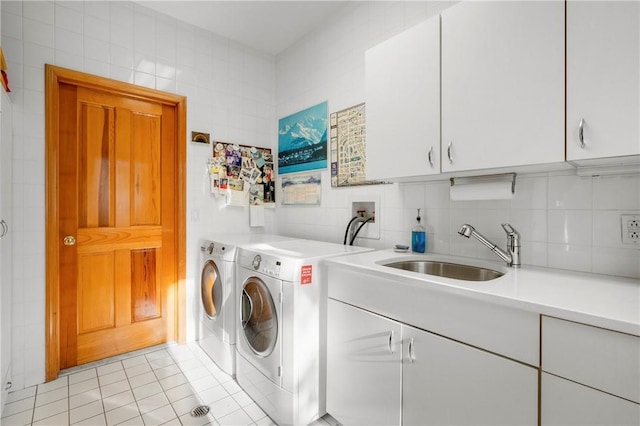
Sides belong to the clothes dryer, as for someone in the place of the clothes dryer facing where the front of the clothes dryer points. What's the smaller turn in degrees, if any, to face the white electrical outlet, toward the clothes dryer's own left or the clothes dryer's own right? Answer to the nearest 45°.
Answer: approximately 90° to the clothes dryer's own left

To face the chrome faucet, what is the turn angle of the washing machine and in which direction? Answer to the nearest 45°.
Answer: approximately 135° to its left

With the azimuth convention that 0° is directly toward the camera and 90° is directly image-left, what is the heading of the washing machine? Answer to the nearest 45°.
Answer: approximately 45°

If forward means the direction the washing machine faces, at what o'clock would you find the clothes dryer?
The clothes dryer is roughly at 3 o'clock from the washing machine.

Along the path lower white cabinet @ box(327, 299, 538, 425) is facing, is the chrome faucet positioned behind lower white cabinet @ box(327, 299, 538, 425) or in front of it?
behind

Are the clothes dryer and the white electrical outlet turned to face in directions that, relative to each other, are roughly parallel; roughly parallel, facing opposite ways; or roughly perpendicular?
roughly parallel

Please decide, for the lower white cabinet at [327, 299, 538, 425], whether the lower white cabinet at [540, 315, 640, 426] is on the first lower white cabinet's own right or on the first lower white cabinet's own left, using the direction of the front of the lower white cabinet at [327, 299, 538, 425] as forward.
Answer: on the first lower white cabinet's own left

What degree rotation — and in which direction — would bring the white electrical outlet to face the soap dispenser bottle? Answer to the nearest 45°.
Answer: approximately 90° to its right

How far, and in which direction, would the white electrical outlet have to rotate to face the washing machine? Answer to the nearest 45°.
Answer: approximately 45° to its right

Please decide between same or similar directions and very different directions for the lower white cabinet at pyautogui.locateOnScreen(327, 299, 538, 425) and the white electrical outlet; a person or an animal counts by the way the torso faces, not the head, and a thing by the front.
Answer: same or similar directions

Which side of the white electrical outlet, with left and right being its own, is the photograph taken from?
front

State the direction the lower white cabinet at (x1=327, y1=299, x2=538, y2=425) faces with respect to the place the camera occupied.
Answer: facing the viewer and to the left of the viewer

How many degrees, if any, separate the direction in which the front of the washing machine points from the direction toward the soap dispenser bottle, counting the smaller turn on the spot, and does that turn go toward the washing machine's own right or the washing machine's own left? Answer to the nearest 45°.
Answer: approximately 135° to the washing machine's own left

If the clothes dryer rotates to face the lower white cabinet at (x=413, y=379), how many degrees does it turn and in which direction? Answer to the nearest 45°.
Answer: approximately 90° to its left
